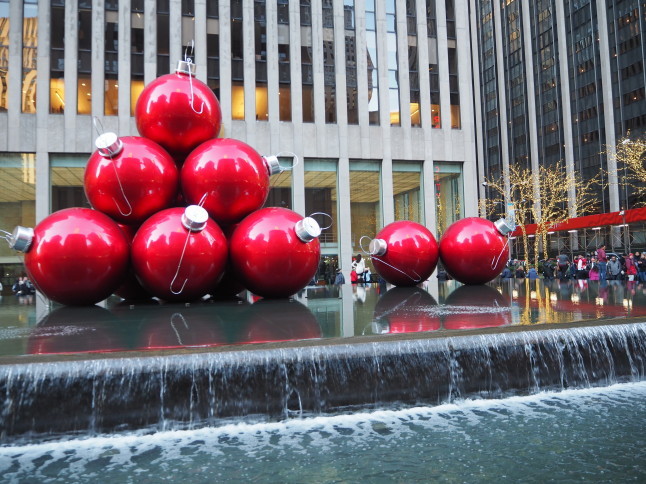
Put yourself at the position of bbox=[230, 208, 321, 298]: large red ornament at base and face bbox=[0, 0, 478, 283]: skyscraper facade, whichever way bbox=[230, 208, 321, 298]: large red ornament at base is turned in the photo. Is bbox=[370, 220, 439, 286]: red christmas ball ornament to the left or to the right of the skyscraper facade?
right

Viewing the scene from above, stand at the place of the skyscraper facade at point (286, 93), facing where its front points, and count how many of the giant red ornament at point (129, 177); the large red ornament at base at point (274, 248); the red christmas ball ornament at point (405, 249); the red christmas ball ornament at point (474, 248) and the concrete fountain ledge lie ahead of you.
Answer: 5

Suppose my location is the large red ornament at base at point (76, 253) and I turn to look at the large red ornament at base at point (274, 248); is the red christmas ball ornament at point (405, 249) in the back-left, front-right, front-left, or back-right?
front-left

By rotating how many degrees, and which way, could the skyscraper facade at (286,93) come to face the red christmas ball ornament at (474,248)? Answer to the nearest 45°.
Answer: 0° — it already faces it

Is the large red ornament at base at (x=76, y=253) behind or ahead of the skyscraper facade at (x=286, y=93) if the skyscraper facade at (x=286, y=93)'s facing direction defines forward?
ahead

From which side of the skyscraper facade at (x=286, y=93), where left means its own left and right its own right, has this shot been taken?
front

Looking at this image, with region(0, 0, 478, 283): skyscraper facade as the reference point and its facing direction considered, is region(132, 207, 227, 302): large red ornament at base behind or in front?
in front

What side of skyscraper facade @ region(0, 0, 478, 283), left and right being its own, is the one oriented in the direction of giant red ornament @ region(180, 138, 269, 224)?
front

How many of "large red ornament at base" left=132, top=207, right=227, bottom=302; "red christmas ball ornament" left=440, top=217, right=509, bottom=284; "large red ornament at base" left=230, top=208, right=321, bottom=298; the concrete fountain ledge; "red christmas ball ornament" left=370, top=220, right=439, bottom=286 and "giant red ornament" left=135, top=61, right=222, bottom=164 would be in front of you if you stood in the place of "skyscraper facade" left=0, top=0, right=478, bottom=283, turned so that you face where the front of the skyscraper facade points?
6

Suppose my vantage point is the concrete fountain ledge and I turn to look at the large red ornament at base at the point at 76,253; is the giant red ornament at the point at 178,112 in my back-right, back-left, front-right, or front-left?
front-right

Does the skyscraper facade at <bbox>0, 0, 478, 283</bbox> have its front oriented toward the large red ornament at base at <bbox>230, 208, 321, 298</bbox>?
yes

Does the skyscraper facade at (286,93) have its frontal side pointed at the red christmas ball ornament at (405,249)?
yes

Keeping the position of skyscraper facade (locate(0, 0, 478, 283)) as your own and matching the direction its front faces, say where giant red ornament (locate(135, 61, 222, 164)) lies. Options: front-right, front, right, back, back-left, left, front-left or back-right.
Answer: front

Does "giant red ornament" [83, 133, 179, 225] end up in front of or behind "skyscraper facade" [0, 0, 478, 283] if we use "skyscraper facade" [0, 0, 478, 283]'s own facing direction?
in front

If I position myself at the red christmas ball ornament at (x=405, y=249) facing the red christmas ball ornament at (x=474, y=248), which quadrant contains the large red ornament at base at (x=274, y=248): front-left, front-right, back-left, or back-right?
back-right
